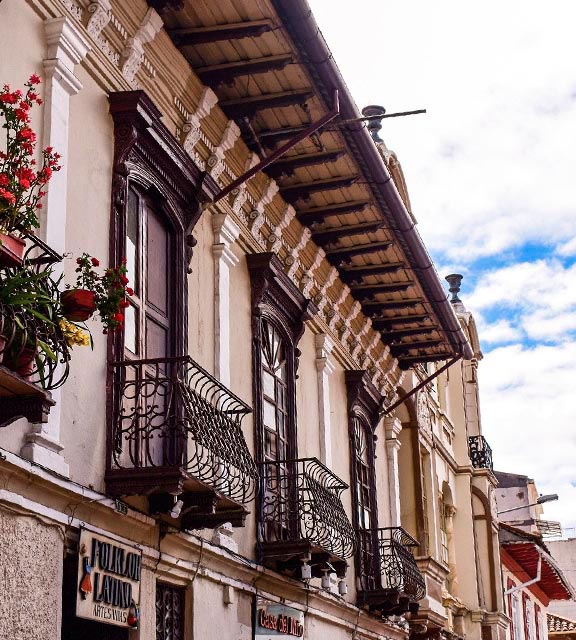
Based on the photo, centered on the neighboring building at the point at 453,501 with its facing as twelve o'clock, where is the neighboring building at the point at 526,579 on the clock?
the neighboring building at the point at 526,579 is roughly at 8 o'clock from the neighboring building at the point at 453,501.

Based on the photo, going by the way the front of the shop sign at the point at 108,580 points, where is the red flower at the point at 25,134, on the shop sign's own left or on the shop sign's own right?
on the shop sign's own right

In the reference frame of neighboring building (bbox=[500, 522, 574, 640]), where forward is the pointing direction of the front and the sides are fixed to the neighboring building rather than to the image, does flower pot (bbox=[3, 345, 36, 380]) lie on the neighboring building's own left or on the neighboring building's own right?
on the neighboring building's own right

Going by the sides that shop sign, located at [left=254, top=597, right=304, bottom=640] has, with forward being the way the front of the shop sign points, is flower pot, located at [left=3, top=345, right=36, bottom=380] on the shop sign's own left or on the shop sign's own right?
on the shop sign's own right

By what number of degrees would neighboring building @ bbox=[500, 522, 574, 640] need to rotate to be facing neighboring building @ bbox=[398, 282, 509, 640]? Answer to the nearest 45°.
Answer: approximately 45° to its right

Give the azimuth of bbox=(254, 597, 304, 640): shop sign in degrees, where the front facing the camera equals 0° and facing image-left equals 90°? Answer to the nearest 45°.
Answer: approximately 315°

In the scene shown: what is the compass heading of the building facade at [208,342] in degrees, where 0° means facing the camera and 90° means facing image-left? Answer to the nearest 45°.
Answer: approximately 315°

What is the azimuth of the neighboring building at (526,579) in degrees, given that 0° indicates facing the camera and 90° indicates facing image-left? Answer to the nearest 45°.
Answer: approximately 315°

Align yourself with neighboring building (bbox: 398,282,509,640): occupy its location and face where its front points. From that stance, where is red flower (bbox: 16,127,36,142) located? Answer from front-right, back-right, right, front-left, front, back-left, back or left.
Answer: front-right

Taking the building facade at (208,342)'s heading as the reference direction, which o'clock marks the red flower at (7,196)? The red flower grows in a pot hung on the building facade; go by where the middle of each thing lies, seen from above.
The red flower is roughly at 2 o'clock from the building facade.
